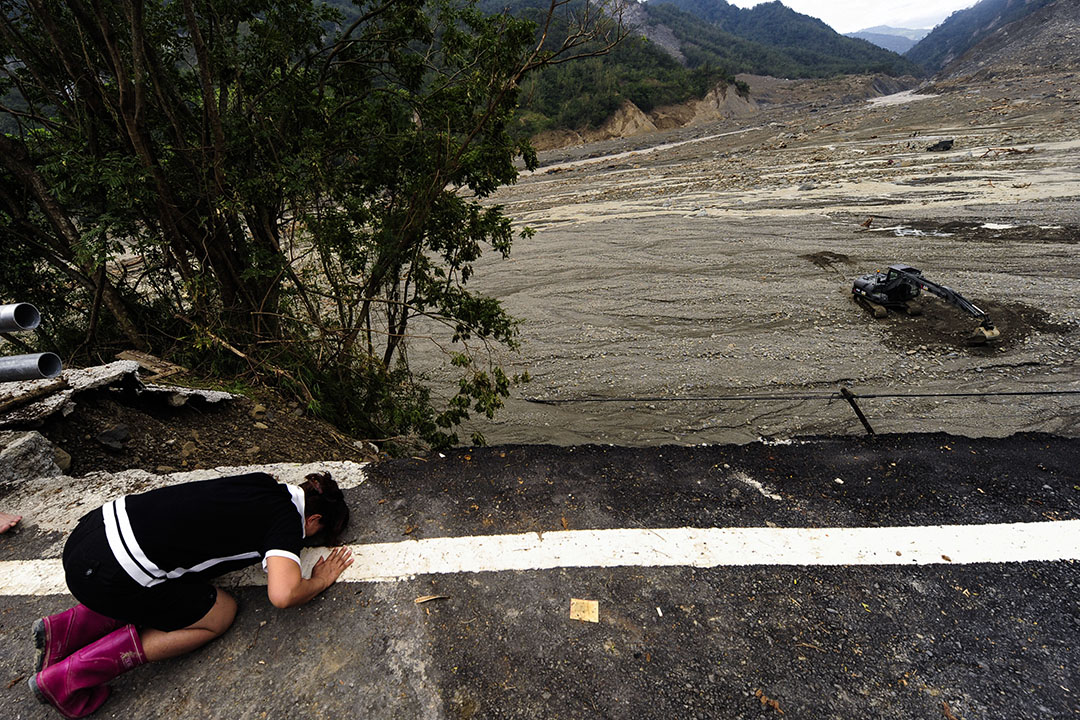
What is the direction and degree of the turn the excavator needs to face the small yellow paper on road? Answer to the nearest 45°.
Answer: approximately 45° to its right

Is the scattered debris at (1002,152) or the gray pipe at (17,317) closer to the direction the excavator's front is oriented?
the gray pipe

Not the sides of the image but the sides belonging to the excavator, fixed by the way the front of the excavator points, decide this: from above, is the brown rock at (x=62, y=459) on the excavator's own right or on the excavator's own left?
on the excavator's own right

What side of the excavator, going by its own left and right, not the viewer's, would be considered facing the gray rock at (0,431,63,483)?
right

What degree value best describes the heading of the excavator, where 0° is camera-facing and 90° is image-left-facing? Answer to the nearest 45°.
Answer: approximately 315°

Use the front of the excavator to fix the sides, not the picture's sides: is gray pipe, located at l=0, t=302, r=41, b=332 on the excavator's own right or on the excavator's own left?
on the excavator's own right

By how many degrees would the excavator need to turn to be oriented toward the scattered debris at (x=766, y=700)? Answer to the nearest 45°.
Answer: approximately 45° to its right

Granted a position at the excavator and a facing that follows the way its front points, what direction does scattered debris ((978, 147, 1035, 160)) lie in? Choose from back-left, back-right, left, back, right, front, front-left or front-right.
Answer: back-left

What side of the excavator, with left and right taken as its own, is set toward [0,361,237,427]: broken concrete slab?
right
